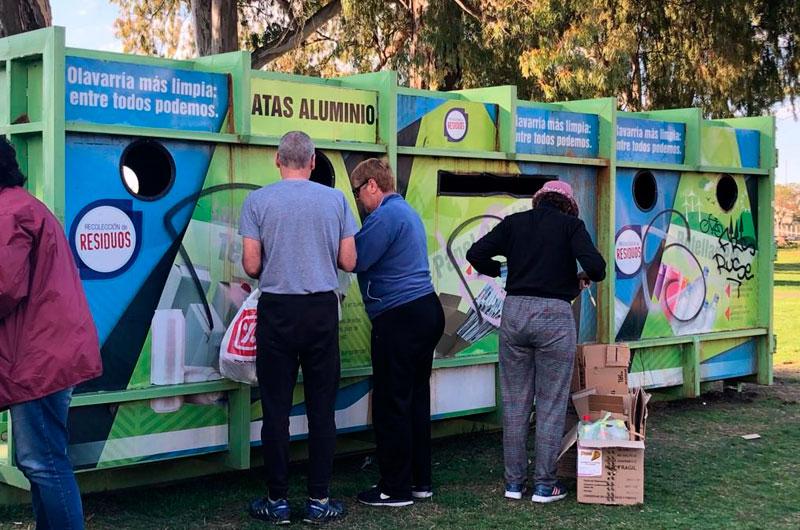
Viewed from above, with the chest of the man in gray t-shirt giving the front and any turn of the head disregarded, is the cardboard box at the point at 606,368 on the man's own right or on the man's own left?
on the man's own right

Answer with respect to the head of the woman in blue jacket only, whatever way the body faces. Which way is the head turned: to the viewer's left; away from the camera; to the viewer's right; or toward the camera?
to the viewer's left

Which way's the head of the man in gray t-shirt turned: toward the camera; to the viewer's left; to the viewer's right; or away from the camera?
away from the camera

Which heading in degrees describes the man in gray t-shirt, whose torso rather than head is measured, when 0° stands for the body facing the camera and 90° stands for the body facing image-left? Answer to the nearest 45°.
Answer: approximately 180°

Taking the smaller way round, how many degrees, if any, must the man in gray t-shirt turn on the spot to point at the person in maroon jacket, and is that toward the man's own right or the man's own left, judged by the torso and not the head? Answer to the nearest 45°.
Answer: approximately 135° to the man's own left
